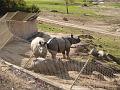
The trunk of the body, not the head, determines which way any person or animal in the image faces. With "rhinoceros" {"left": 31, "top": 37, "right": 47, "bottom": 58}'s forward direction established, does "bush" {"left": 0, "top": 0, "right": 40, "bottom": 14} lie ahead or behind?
behind

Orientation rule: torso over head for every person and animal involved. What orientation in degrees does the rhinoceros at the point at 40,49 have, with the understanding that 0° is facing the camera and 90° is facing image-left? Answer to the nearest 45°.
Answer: approximately 315°

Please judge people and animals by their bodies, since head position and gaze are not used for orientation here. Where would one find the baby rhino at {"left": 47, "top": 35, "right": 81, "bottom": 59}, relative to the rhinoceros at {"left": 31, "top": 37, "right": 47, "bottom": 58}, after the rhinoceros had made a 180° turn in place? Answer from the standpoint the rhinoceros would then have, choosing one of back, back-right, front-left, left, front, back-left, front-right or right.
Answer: right
